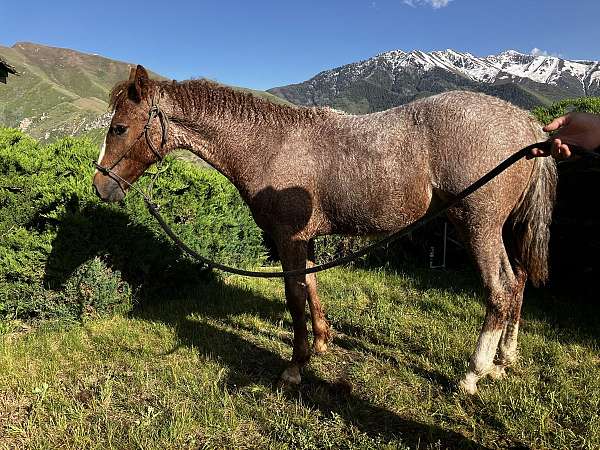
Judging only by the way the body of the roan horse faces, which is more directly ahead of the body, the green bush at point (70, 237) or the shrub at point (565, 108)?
the green bush

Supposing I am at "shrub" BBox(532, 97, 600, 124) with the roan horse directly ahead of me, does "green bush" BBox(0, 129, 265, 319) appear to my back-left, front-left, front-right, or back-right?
front-right

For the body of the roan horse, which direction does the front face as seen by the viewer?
to the viewer's left

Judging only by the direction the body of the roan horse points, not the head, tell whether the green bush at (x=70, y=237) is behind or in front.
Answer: in front

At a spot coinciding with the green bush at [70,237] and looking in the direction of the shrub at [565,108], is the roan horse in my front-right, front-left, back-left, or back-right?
front-right

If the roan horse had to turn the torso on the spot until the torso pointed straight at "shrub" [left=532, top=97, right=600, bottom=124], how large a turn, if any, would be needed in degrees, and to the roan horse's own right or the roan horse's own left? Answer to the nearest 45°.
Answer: approximately 135° to the roan horse's own right

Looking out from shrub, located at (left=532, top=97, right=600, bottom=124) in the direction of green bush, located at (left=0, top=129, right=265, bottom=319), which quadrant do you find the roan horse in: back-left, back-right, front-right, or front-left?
front-left
